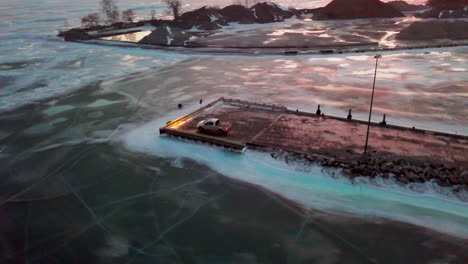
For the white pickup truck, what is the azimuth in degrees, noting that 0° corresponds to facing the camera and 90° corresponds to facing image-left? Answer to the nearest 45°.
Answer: approximately 135°
